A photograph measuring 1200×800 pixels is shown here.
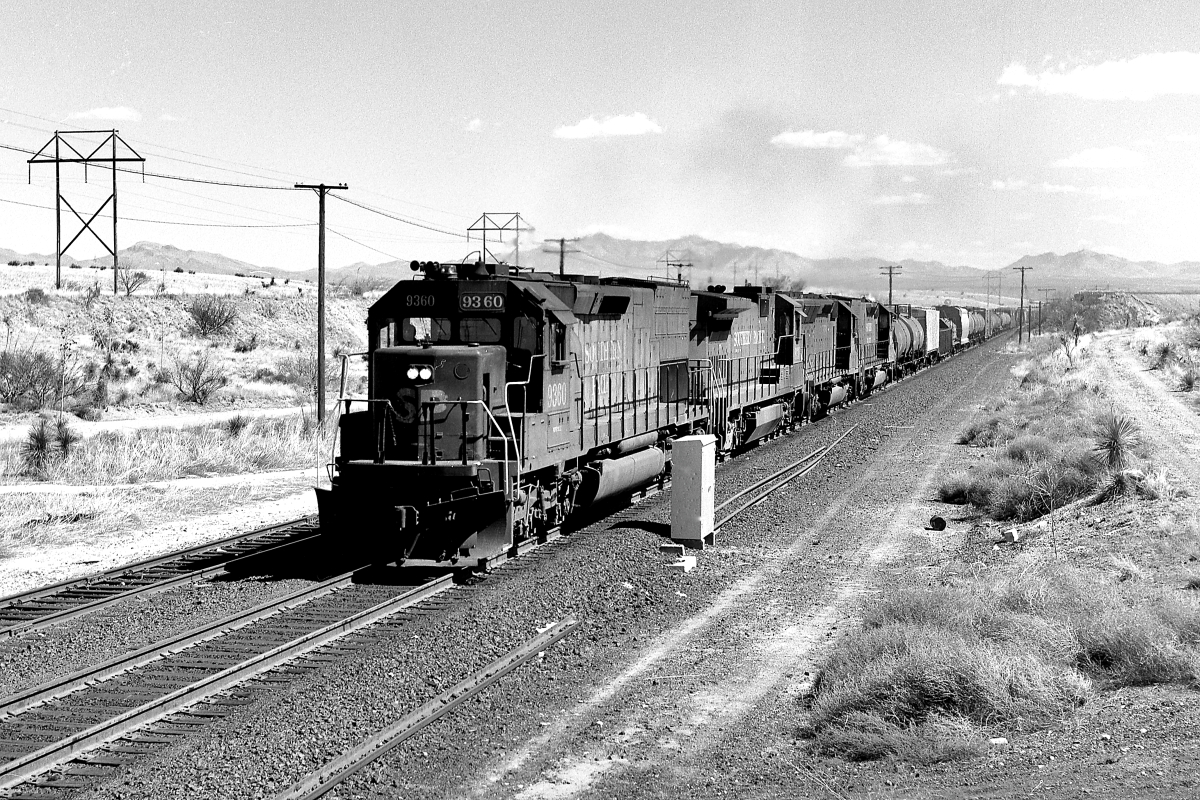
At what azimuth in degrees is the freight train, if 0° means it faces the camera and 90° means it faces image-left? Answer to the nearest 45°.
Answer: approximately 45°

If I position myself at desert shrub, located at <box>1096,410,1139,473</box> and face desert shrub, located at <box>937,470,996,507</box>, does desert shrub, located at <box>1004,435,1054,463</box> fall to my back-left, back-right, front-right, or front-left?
front-right

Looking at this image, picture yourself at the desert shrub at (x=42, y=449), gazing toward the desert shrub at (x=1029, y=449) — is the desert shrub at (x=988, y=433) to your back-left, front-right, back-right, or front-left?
front-left

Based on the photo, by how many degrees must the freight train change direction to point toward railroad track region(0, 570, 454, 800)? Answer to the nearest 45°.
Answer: approximately 45° to its left

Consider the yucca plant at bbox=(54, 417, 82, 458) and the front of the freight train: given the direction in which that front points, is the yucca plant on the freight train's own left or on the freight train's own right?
on the freight train's own right

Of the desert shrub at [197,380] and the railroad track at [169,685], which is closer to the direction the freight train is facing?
the railroad track

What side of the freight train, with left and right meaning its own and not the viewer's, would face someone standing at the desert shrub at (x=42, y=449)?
right
